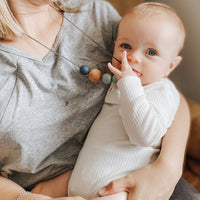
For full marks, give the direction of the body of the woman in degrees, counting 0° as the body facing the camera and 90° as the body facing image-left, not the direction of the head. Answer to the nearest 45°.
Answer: approximately 0°

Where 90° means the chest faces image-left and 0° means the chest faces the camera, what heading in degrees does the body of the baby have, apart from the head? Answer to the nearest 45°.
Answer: approximately 45°
